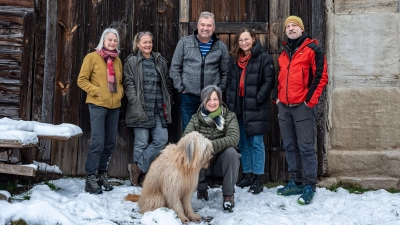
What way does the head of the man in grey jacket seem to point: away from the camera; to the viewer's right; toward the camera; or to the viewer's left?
toward the camera

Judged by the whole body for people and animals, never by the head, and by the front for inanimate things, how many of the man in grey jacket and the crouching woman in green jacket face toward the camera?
2

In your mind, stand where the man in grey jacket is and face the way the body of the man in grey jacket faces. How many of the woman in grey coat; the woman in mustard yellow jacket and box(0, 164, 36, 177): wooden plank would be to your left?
0

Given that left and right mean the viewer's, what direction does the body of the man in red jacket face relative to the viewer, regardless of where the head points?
facing the viewer and to the left of the viewer

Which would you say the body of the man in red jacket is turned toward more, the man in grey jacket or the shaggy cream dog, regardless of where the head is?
the shaggy cream dog

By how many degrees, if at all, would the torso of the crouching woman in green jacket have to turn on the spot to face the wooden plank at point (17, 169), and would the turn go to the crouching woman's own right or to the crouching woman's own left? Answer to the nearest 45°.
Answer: approximately 90° to the crouching woman's own right

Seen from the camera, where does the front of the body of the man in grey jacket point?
toward the camera

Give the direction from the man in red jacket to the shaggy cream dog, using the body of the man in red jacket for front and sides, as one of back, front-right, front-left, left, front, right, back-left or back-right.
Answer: front

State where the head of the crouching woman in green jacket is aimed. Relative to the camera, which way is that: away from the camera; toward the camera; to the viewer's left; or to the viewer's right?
toward the camera

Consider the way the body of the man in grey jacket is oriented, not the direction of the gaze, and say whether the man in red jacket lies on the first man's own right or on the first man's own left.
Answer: on the first man's own left

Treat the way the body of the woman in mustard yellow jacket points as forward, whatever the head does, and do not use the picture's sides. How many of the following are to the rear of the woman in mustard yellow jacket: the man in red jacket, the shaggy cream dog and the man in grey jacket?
0

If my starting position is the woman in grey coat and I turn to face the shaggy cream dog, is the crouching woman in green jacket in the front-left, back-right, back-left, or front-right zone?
front-left

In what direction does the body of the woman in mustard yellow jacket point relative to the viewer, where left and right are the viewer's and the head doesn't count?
facing the viewer and to the right of the viewer
